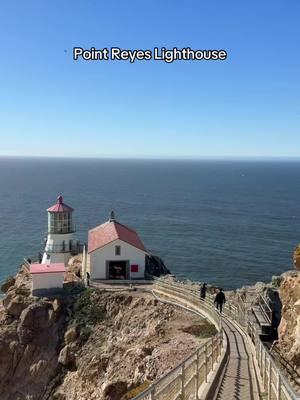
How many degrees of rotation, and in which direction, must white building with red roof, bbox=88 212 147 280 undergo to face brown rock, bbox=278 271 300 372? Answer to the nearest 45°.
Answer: approximately 45° to its left

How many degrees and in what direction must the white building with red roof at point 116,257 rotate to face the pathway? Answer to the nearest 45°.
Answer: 0° — it already faces it

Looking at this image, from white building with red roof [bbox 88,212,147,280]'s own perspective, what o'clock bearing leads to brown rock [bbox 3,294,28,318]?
The brown rock is roughly at 2 o'clock from the white building with red roof.

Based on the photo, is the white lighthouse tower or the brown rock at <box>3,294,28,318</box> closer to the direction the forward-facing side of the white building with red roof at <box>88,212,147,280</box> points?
the brown rock

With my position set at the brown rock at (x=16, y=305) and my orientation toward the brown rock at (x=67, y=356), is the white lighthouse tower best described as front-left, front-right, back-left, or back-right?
back-left

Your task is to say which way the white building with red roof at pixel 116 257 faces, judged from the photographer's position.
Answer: facing the viewer

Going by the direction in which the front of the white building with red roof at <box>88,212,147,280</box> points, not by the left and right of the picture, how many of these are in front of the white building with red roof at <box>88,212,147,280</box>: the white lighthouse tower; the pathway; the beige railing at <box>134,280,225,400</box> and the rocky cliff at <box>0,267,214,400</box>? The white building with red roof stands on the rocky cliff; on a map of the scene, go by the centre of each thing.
3

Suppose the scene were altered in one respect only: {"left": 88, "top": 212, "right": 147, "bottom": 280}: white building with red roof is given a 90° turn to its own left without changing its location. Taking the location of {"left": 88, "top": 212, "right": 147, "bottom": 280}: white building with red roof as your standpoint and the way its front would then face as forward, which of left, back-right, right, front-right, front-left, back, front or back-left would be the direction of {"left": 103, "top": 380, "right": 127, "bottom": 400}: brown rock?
right

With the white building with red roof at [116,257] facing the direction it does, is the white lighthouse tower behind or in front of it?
behind

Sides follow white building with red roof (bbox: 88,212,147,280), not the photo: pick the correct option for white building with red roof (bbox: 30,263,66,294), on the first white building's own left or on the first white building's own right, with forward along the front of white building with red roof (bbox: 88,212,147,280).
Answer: on the first white building's own right

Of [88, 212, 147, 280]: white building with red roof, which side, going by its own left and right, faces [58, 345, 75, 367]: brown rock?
front
